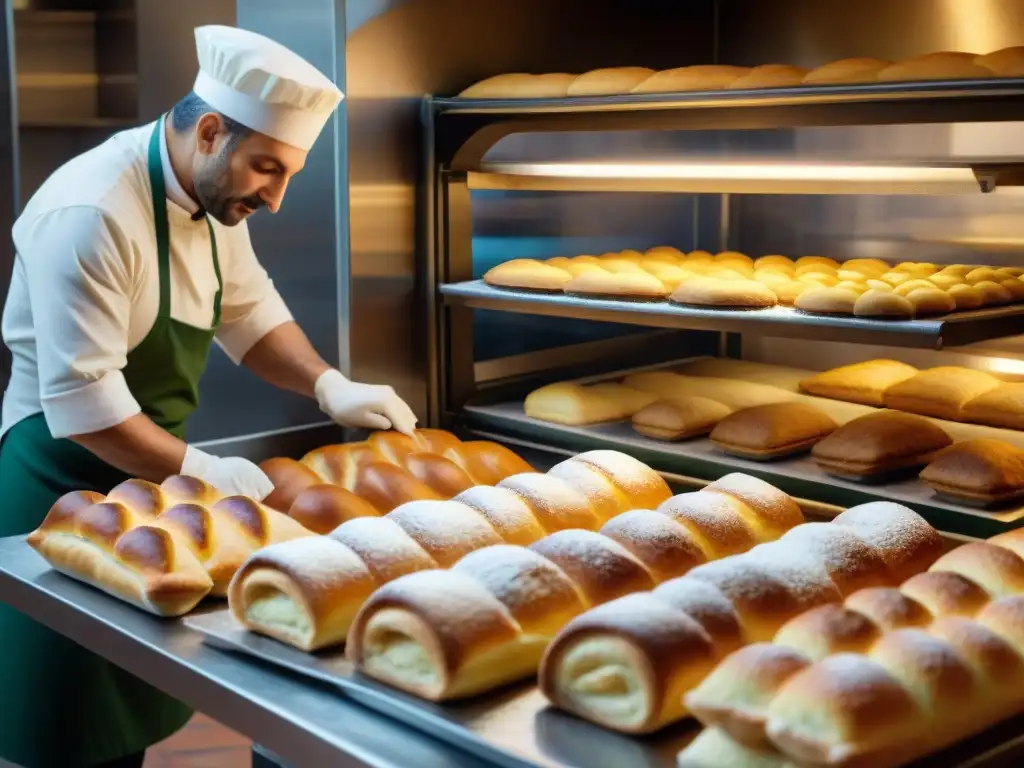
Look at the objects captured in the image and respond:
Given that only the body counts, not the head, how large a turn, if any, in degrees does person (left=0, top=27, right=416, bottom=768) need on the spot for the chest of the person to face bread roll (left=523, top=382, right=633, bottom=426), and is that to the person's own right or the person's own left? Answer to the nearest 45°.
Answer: approximately 45° to the person's own left

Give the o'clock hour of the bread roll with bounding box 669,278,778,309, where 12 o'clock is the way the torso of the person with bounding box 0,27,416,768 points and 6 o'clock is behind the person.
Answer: The bread roll is roughly at 11 o'clock from the person.

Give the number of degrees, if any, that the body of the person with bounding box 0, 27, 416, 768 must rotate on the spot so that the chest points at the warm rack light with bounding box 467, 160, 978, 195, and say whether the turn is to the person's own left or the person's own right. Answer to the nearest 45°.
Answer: approximately 45° to the person's own left

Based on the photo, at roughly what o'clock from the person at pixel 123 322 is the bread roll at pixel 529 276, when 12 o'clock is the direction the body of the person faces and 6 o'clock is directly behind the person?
The bread roll is roughly at 10 o'clock from the person.

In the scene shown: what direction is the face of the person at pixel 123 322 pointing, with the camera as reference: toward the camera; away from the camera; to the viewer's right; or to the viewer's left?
to the viewer's right

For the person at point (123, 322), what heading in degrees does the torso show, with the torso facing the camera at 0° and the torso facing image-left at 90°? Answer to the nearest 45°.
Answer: approximately 315°

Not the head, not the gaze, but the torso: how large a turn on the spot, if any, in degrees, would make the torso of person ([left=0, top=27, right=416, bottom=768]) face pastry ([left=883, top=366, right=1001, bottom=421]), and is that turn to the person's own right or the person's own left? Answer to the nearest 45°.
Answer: approximately 45° to the person's own left

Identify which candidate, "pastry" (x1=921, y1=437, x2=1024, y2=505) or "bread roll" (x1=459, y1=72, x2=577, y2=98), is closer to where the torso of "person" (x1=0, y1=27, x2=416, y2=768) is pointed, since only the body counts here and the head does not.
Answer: the pastry
